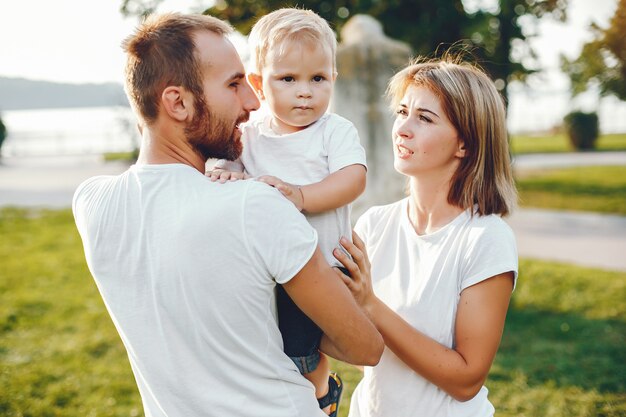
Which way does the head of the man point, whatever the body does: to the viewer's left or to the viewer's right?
to the viewer's right

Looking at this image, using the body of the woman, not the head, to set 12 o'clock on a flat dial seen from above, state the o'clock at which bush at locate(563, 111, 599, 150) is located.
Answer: The bush is roughly at 5 o'clock from the woman.

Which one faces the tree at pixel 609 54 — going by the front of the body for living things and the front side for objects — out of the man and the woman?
the man

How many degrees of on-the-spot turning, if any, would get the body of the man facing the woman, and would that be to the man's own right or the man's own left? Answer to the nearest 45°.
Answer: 0° — they already face them

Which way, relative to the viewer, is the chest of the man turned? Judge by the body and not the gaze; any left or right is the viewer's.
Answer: facing away from the viewer and to the right of the viewer

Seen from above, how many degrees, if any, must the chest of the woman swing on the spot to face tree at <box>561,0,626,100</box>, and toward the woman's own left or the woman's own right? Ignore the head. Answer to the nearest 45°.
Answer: approximately 135° to the woman's own right

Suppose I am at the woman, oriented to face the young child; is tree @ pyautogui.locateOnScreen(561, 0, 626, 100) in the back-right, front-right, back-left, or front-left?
back-right

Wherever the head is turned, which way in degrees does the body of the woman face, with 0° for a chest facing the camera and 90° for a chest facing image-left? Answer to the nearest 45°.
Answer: approximately 45°

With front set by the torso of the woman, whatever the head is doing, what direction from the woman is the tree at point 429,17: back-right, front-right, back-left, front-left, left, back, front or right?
back-right

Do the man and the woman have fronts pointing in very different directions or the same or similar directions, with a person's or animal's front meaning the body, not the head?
very different directions

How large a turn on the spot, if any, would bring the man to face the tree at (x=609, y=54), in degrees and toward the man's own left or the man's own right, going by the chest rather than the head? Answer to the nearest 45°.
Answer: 0° — they already face it
